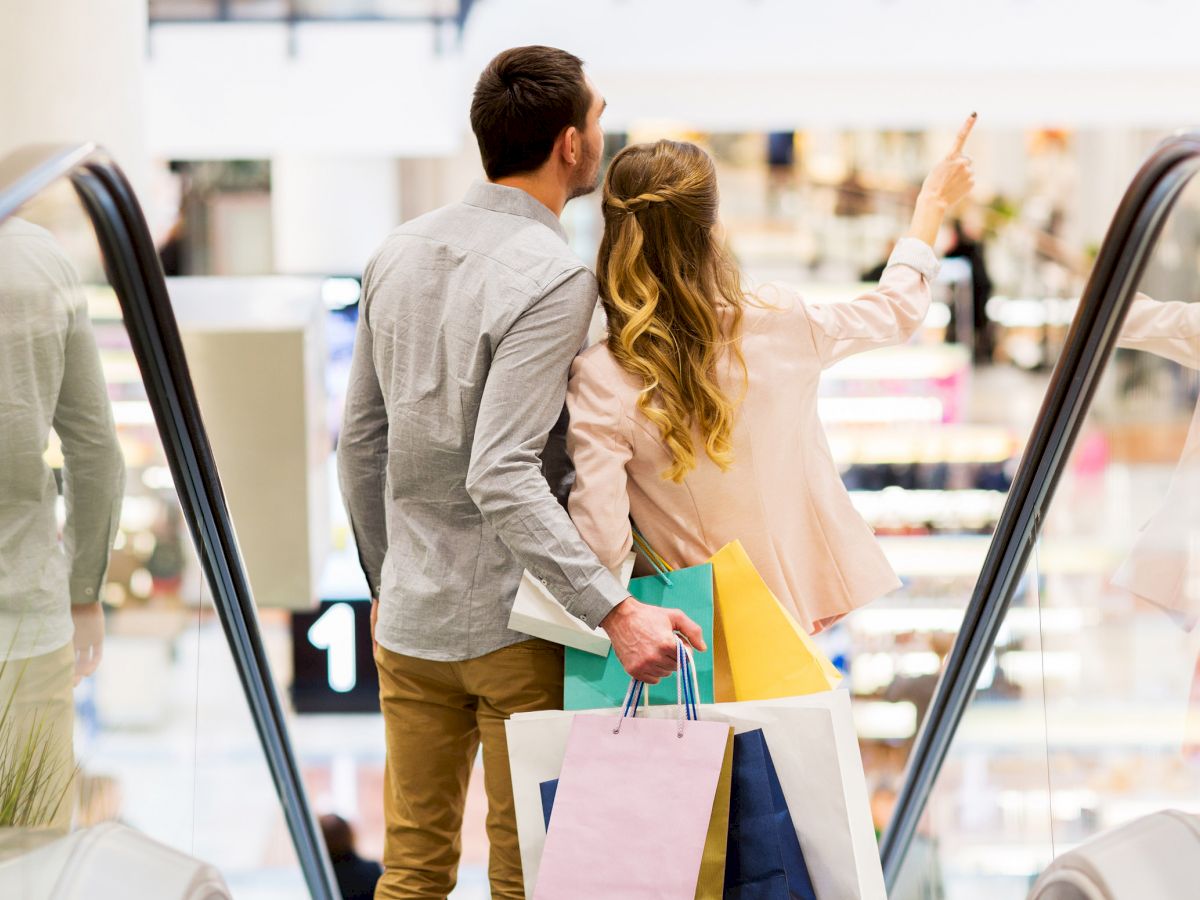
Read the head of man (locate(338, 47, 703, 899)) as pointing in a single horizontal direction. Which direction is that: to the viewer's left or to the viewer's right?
to the viewer's right

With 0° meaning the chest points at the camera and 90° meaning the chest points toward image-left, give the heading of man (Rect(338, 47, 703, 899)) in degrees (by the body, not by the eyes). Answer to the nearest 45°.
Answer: approximately 225°

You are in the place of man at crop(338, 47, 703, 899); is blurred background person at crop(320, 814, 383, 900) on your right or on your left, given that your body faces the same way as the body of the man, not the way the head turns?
on your left
